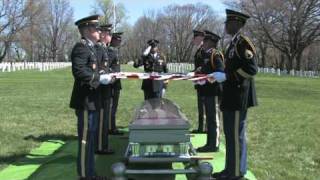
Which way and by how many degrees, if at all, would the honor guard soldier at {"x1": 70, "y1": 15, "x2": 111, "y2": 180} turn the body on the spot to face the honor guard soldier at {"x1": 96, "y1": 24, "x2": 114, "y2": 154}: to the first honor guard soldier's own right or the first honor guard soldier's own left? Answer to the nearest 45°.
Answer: approximately 90° to the first honor guard soldier's own left

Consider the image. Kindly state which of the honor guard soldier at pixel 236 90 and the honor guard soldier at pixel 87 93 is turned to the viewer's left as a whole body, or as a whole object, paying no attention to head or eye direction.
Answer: the honor guard soldier at pixel 236 90

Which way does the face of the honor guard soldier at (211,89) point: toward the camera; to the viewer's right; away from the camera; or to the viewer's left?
to the viewer's left

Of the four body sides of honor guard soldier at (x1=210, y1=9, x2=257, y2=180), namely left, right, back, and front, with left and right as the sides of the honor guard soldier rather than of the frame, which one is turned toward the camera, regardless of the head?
left

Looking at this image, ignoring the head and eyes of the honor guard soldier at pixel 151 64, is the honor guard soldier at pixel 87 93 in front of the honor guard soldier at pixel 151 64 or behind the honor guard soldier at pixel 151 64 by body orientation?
in front

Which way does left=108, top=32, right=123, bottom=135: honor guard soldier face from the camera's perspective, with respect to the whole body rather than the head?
to the viewer's right

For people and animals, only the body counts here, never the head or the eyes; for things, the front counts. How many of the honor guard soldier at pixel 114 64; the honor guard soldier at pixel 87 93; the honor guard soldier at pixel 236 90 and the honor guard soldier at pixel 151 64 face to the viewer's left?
1

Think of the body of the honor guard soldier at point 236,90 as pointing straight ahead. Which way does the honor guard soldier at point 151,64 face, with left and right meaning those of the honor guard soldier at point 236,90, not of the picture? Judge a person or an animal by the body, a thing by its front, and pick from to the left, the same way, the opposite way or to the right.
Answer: to the left

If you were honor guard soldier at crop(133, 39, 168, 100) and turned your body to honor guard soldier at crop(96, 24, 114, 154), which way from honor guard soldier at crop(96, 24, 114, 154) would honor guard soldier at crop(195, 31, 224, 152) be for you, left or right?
left

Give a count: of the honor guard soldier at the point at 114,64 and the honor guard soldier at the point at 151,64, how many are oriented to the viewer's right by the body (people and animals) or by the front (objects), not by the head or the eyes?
1

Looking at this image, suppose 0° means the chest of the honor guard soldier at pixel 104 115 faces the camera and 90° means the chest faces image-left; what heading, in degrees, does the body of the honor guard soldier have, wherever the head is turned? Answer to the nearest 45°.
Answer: approximately 270°

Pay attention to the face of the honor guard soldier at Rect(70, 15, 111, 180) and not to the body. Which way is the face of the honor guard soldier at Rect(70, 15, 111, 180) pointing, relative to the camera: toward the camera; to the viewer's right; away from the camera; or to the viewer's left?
to the viewer's right

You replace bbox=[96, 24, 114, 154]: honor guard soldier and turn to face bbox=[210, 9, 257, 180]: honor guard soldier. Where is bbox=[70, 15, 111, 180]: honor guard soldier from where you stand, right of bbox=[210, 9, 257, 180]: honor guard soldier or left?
right

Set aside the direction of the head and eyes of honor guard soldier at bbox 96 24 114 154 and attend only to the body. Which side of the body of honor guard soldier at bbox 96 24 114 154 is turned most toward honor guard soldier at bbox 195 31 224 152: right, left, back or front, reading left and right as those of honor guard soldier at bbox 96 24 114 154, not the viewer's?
front

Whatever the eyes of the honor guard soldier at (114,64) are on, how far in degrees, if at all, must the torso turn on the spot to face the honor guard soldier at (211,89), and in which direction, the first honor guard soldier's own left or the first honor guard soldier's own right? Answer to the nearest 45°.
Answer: approximately 45° to the first honor guard soldier's own right

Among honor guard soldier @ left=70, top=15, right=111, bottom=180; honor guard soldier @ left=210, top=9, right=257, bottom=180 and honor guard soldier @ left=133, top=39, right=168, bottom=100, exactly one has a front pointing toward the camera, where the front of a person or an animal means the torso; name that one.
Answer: honor guard soldier @ left=133, top=39, right=168, bottom=100

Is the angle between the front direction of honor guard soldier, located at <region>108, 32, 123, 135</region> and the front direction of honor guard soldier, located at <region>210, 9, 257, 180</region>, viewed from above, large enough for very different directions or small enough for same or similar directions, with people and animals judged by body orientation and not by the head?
very different directions

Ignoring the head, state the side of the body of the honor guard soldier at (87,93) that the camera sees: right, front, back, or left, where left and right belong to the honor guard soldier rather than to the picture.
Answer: right
